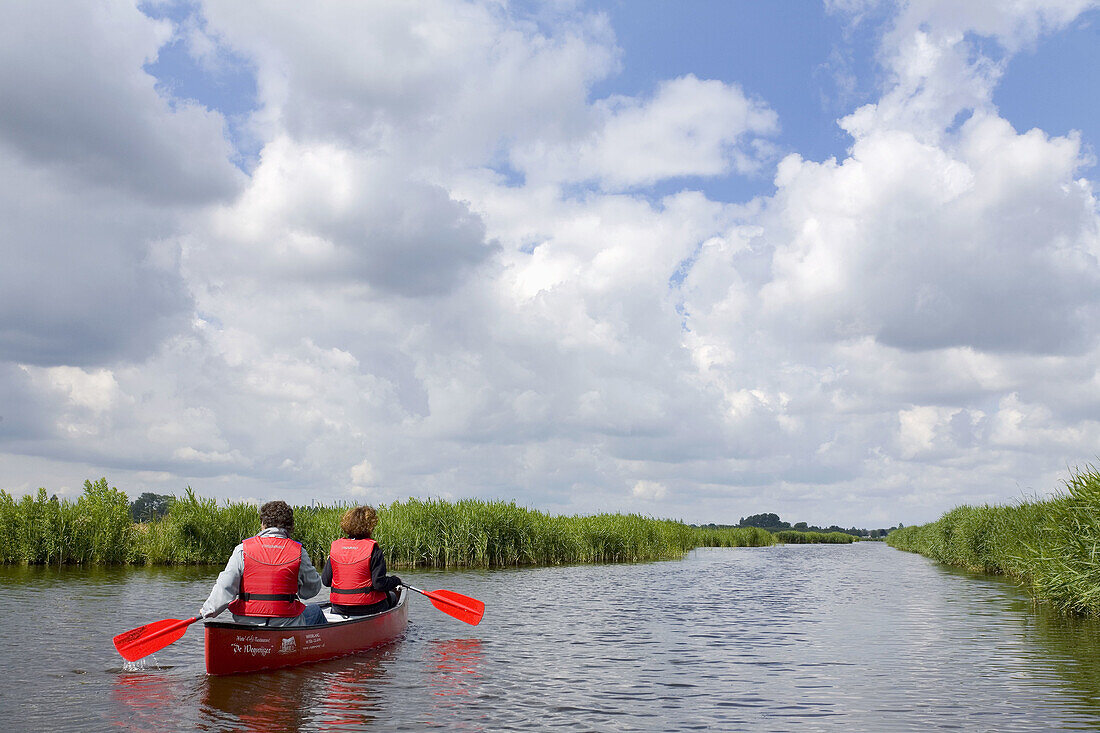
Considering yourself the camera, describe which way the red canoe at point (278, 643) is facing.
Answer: facing away from the viewer and to the right of the viewer

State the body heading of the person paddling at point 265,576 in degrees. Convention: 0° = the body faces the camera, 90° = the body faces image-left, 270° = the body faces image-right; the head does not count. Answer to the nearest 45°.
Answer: approximately 180°

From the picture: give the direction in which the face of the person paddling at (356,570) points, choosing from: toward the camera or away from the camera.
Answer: away from the camera
